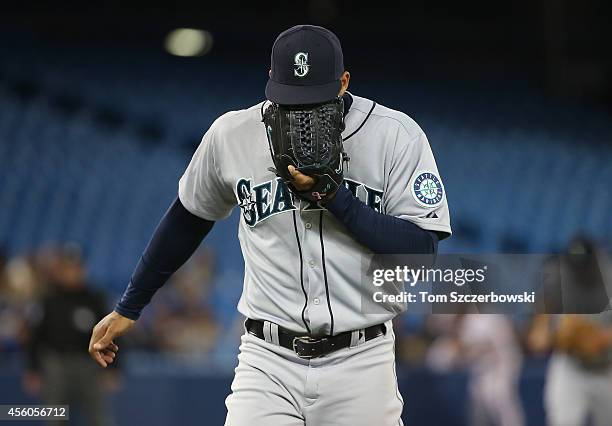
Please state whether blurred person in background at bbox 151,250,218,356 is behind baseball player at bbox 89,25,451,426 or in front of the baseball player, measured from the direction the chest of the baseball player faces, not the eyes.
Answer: behind

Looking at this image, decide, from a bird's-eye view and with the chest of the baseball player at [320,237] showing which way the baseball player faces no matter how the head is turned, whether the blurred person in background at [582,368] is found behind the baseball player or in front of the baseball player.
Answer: behind

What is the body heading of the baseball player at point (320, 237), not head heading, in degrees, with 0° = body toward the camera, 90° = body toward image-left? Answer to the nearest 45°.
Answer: approximately 0°
